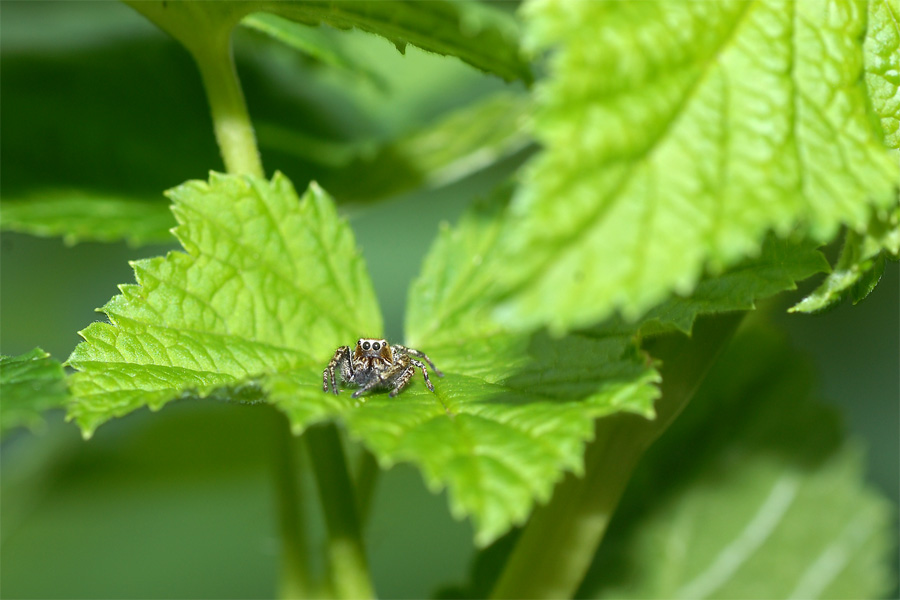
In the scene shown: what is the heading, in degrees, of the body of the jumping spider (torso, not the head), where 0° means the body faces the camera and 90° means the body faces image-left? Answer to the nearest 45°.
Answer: approximately 0°

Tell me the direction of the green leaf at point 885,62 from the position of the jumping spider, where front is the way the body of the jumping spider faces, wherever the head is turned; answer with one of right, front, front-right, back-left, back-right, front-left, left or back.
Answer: front-left

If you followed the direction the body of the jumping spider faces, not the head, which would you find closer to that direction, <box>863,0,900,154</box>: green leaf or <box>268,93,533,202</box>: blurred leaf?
the green leaf
